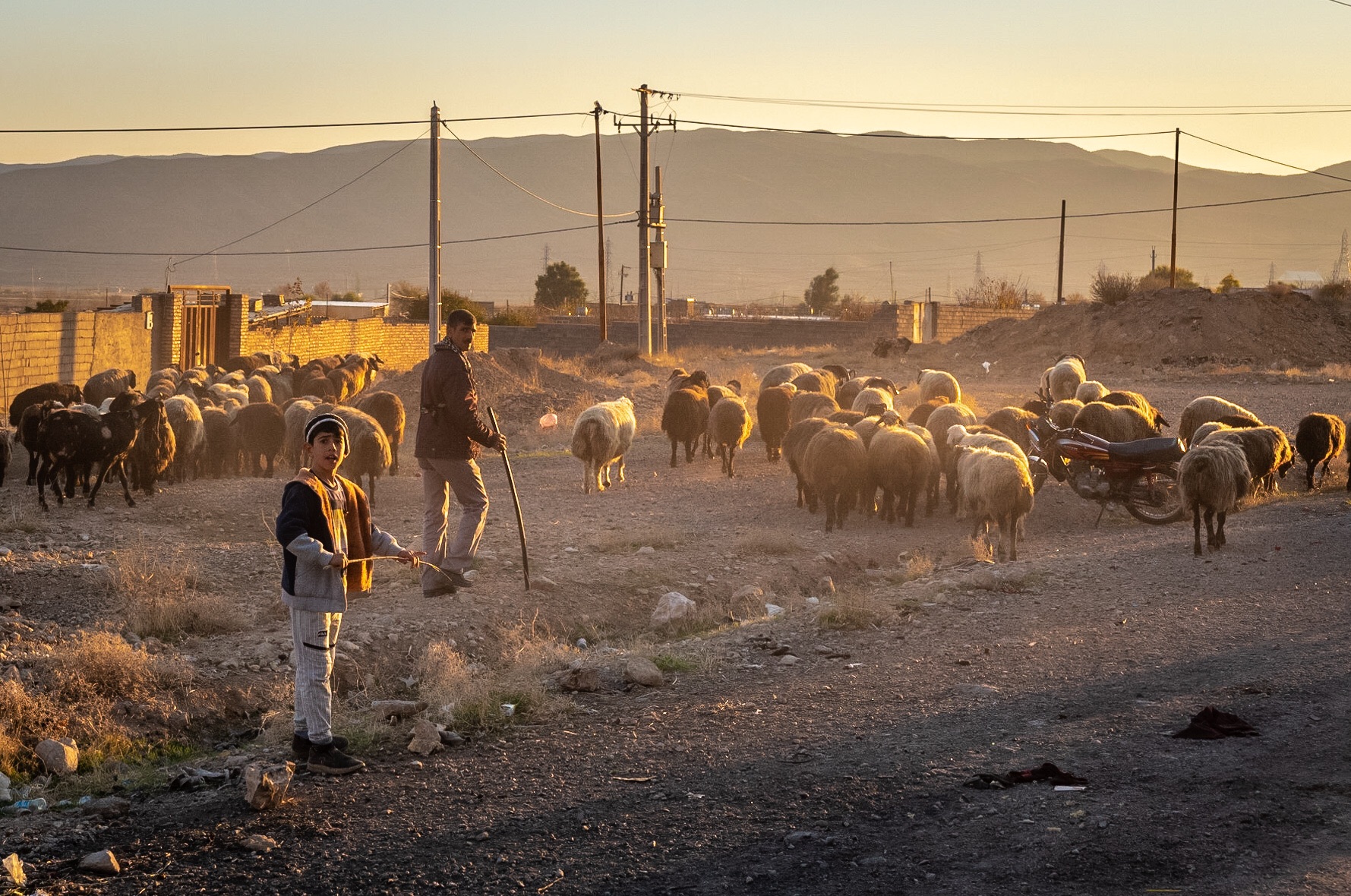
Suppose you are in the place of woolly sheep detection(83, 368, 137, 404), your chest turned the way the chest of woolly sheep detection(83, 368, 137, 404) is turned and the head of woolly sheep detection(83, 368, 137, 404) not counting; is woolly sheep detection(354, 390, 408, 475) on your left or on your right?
on your right

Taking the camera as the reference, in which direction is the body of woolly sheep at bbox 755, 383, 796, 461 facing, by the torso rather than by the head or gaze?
away from the camera

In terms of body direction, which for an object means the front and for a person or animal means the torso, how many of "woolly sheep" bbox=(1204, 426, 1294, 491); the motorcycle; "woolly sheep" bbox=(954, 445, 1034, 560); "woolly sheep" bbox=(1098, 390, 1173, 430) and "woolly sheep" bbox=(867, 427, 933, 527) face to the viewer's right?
2

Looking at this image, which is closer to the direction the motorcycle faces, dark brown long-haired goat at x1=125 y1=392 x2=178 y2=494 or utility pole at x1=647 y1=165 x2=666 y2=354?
the dark brown long-haired goat

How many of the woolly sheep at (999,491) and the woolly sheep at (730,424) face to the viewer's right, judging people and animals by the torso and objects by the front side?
0

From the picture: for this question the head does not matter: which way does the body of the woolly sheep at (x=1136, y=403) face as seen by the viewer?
to the viewer's right

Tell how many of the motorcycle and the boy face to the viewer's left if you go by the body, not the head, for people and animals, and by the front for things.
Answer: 1

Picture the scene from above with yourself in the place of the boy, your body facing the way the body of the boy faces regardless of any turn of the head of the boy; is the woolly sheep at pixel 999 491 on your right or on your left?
on your left

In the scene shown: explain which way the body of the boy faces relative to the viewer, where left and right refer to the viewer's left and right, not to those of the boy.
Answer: facing the viewer and to the right of the viewer

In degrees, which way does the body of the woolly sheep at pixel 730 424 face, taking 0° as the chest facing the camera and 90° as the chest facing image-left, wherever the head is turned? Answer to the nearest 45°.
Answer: approximately 180°

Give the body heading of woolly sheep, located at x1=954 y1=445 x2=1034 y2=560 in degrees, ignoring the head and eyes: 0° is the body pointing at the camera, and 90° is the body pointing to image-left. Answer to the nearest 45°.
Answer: approximately 135°

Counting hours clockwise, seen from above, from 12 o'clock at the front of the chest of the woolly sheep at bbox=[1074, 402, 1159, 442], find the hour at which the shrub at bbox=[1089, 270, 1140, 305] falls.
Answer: The shrub is roughly at 9 o'clock from the woolly sheep.

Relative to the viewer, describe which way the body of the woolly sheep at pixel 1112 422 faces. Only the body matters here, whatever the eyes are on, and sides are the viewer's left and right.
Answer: facing to the right of the viewer
